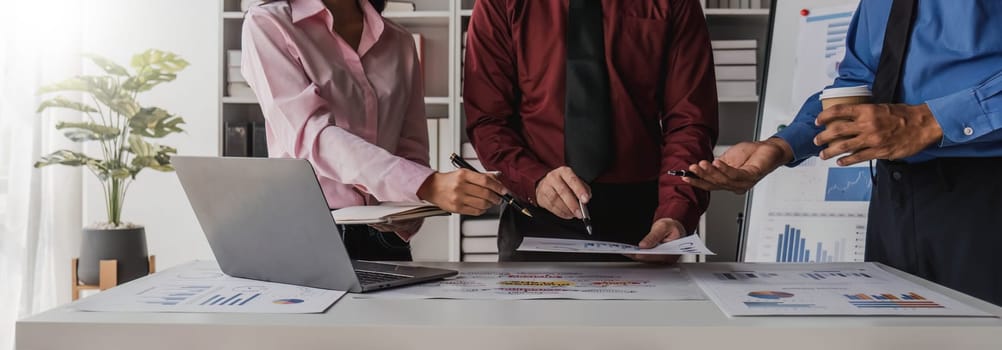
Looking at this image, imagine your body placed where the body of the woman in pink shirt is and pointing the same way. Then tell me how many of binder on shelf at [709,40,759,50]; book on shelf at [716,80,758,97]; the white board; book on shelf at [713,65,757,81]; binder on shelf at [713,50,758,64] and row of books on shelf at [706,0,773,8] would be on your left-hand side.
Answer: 6

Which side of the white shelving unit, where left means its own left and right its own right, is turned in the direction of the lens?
front

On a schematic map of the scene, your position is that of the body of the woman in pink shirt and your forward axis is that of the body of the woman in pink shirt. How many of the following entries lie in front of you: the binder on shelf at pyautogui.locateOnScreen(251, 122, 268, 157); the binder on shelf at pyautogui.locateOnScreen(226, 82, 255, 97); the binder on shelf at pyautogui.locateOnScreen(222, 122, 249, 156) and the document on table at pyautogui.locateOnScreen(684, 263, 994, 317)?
1

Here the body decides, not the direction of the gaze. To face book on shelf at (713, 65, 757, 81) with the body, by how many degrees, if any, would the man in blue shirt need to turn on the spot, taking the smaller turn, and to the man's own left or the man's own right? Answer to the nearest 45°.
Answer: approximately 135° to the man's own right

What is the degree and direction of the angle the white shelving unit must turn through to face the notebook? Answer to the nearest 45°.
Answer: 0° — it already faces it

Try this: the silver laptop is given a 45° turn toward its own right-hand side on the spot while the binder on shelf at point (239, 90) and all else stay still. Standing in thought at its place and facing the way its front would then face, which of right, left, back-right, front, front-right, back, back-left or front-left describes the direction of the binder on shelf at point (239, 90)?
left

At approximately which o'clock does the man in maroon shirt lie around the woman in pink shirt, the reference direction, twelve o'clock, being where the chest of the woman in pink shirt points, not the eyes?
The man in maroon shirt is roughly at 10 o'clock from the woman in pink shirt.

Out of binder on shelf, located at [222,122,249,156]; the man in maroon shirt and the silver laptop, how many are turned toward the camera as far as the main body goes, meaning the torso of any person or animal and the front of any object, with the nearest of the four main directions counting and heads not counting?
2

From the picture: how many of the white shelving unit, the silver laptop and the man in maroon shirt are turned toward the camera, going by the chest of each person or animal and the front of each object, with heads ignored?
2

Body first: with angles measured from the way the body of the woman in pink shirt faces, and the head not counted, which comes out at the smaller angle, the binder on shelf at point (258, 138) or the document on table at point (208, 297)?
the document on table

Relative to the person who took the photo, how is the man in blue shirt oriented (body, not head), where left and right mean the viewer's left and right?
facing the viewer and to the left of the viewer

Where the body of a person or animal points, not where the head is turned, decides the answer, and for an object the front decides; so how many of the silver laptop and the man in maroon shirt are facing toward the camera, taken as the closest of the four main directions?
1

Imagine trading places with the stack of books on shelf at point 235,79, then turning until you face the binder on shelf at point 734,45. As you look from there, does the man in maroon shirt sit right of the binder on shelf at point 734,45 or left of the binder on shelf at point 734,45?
right

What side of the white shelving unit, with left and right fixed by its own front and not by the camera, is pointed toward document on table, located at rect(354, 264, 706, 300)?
front

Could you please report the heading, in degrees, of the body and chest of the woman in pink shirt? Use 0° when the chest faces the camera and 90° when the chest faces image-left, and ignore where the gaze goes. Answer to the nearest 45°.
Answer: approximately 315°

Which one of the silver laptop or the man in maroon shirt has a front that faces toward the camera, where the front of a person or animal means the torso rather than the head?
the man in maroon shirt

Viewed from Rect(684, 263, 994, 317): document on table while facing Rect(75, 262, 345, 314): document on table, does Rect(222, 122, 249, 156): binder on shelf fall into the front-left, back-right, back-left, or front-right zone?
front-right

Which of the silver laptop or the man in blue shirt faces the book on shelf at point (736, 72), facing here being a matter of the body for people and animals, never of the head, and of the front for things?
the silver laptop

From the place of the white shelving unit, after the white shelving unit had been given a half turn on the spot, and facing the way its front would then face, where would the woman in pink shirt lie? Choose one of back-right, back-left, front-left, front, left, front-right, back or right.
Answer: back

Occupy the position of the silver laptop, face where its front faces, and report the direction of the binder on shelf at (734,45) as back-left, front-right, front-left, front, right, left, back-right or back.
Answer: front
